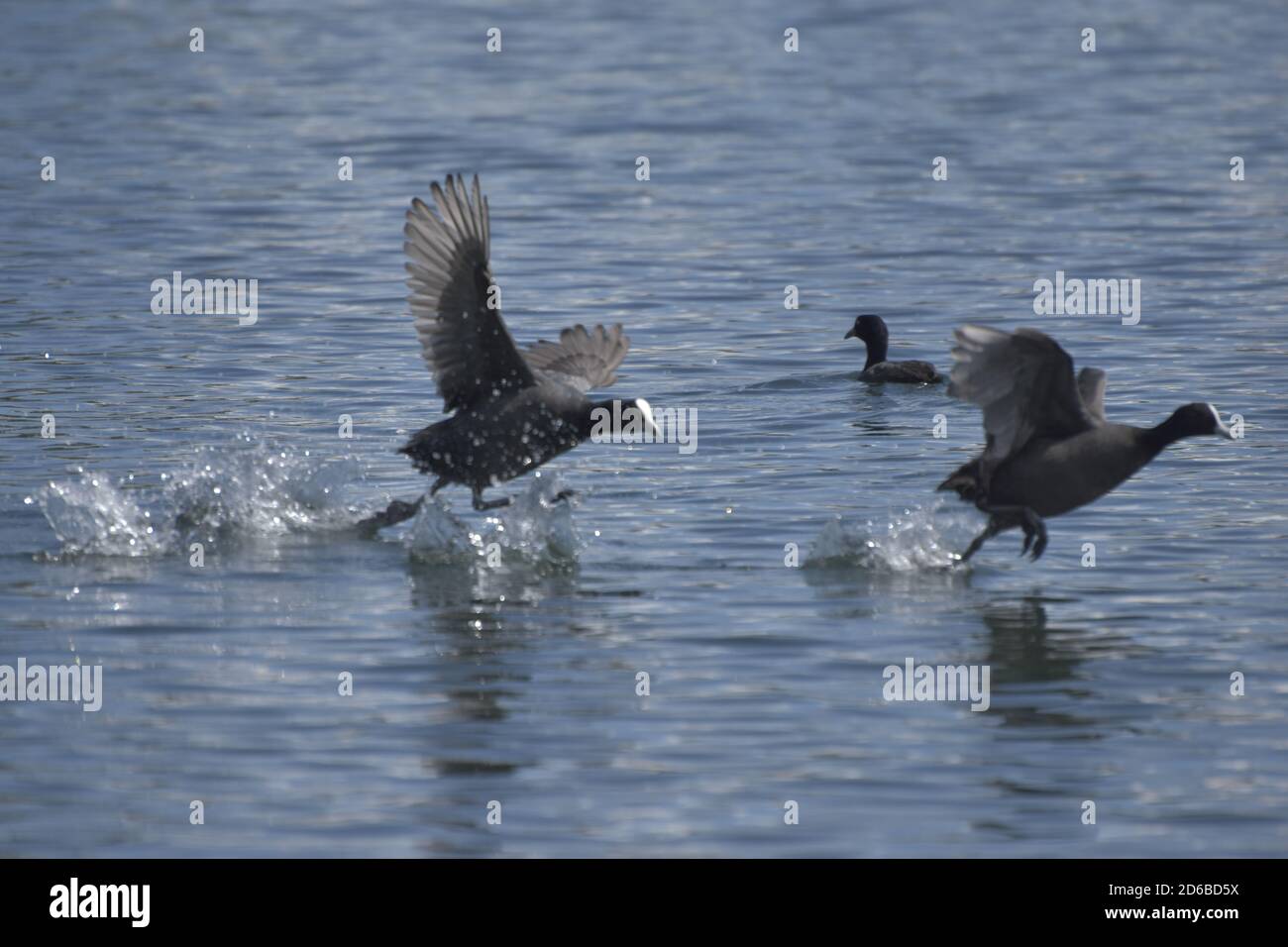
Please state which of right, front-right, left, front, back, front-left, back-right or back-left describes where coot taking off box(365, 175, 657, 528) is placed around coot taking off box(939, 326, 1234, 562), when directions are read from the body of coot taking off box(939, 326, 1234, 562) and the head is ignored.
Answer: back

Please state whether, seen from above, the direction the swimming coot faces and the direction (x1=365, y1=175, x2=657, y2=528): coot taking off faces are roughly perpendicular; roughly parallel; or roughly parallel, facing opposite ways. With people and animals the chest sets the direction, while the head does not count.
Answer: roughly parallel, facing opposite ways

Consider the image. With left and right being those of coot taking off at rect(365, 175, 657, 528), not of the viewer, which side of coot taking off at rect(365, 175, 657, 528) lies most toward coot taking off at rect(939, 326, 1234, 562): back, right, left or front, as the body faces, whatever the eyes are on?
front

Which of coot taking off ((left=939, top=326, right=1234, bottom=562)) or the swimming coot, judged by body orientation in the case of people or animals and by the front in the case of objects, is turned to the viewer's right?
the coot taking off

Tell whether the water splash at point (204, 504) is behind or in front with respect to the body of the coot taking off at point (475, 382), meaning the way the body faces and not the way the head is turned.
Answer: behind

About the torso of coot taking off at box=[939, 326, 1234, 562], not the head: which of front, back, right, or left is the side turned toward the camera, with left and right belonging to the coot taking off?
right

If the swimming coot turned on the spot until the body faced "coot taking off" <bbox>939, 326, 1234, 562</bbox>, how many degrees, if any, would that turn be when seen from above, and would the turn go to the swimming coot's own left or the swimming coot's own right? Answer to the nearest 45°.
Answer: approximately 90° to the swimming coot's own left

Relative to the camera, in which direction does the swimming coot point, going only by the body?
to the viewer's left

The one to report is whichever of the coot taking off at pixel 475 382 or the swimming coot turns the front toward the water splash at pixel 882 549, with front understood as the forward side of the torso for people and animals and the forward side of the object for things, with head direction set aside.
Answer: the coot taking off

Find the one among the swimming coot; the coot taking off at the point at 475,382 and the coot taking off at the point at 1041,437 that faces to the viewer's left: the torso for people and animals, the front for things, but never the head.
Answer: the swimming coot

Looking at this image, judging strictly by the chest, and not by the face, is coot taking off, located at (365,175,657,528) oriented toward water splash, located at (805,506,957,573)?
yes

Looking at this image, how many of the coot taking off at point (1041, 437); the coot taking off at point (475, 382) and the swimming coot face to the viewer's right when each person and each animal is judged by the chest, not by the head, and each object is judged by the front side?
2

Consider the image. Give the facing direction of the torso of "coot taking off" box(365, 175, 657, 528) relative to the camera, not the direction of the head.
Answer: to the viewer's right
